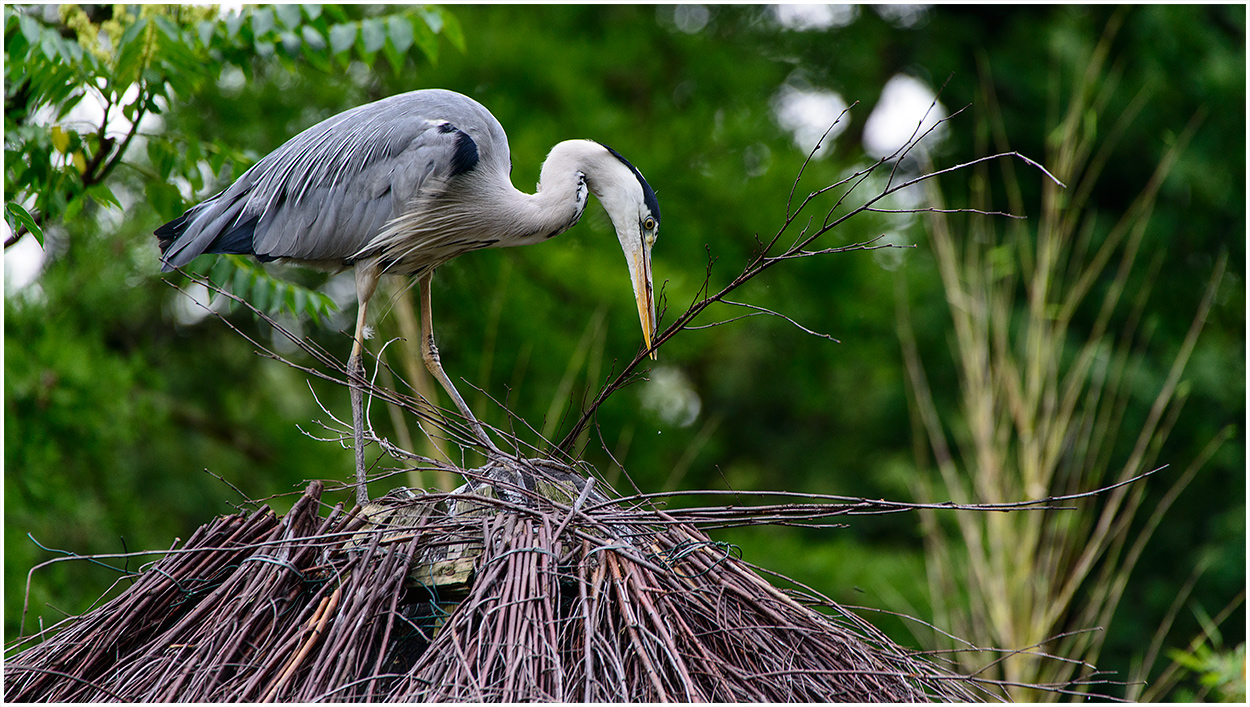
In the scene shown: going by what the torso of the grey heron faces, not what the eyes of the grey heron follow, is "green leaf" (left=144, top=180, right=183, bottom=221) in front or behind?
behind

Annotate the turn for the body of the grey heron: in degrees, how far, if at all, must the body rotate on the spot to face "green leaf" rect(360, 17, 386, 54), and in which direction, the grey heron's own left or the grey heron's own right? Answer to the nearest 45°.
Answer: approximately 90° to the grey heron's own left

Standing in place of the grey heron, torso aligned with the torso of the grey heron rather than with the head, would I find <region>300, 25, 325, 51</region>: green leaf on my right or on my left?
on my left

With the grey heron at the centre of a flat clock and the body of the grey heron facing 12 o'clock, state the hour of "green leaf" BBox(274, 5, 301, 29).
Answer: The green leaf is roughly at 8 o'clock from the grey heron.

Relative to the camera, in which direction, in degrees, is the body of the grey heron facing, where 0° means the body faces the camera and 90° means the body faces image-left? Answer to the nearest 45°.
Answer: approximately 270°

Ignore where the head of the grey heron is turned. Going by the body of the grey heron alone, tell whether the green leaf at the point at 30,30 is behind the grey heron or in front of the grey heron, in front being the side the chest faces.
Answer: behind

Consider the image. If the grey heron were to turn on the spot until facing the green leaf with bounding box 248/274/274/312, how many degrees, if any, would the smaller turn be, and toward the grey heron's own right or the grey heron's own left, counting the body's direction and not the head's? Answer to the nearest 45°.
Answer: approximately 135° to the grey heron's own left

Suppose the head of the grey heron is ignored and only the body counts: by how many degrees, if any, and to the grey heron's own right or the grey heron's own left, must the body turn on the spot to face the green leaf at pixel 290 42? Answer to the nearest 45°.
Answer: approximately 90° to the grey heron's own left

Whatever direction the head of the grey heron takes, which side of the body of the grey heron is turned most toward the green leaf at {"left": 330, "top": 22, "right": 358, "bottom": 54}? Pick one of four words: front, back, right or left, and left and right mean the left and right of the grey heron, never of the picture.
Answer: left

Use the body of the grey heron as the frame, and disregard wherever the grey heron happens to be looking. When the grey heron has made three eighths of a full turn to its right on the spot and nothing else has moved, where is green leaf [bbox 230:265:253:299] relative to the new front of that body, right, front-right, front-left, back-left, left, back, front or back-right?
right
